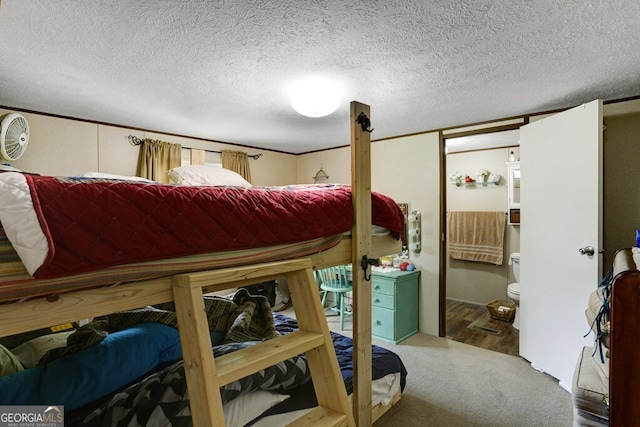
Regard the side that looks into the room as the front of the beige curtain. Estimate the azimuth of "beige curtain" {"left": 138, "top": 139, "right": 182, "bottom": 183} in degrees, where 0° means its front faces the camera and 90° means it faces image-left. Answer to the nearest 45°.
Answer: approximately 315°

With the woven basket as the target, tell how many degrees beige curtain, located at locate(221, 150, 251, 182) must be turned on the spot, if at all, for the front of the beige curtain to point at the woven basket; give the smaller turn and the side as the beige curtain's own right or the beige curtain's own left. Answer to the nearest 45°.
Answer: approximately 45° to the beige curtain's own left

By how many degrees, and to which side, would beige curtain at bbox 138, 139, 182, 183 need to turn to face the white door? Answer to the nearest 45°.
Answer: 0° — it already faces it

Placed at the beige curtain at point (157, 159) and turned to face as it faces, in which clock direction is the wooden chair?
The wooden chair is roughly at 11 o'clock from the beige curtain.

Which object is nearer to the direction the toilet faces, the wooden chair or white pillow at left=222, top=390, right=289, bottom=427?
the white pillow

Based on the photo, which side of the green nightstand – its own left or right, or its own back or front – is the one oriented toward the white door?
left

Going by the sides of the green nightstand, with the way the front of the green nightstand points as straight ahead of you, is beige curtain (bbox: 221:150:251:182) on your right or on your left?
on your right

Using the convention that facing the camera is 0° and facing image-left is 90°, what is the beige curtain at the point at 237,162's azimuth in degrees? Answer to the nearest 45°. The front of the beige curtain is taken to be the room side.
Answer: approximately 315°
